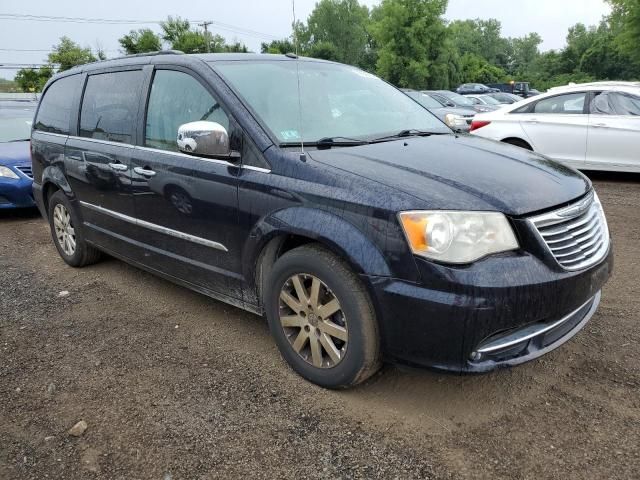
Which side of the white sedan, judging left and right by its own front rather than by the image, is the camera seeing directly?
right

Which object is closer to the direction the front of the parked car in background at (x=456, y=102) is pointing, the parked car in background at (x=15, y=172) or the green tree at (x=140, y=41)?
the parked car in background

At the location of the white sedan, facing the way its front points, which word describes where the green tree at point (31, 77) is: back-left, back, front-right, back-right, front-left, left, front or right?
back-left

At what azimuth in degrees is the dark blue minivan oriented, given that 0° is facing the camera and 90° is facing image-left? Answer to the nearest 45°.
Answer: approximately 315°

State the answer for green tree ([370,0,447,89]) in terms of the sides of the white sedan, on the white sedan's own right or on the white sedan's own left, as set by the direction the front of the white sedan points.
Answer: on the white sedan's own left

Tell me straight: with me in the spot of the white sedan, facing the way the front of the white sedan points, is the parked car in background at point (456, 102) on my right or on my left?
on my left

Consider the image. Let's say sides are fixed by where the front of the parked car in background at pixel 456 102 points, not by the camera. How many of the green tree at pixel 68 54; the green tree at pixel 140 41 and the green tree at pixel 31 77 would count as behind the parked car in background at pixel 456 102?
3

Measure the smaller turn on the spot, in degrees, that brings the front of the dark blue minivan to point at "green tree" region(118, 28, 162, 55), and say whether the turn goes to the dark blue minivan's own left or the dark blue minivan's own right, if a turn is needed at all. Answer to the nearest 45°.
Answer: approximately 135° to the dark blue minivan's own left

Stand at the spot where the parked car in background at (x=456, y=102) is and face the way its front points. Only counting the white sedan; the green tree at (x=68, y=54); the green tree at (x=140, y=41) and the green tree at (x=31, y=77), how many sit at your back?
3
